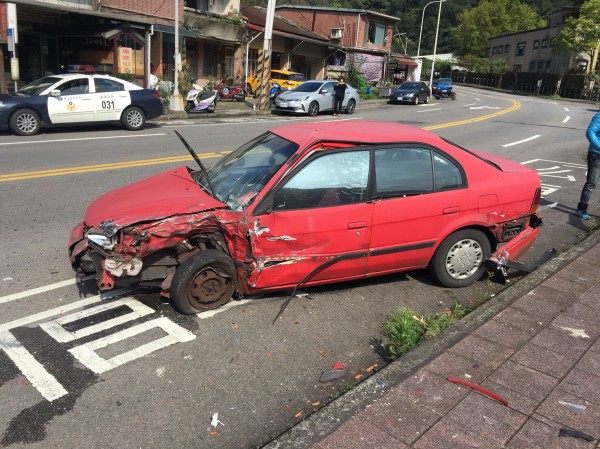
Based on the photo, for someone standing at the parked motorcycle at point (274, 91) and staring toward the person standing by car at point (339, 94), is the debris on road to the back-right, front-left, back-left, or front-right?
front-right

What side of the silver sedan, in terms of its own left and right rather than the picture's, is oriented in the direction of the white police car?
front

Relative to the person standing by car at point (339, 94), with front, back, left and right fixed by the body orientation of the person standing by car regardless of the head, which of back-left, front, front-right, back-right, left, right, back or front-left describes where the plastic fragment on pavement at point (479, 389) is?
front

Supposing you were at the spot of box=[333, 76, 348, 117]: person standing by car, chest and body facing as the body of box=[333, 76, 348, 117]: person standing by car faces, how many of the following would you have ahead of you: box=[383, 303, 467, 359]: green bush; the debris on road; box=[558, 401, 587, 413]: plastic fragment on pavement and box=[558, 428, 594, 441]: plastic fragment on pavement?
4

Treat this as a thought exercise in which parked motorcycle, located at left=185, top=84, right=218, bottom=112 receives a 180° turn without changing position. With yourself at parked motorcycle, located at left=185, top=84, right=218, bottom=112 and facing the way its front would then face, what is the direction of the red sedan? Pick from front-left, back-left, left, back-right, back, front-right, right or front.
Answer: back-right

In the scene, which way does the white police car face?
to the viewer's left

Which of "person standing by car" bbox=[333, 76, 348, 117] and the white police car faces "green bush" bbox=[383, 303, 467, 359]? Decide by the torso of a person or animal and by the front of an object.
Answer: the person standing by car

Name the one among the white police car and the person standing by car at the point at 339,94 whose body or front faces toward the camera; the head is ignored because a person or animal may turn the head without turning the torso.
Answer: the person standing by car

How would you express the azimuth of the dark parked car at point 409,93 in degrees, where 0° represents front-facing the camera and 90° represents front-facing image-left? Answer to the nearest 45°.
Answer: approximately 45°

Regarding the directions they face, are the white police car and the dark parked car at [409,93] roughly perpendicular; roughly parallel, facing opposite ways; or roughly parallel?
roughly parallel

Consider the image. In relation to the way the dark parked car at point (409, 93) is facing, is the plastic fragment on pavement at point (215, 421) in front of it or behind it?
in front

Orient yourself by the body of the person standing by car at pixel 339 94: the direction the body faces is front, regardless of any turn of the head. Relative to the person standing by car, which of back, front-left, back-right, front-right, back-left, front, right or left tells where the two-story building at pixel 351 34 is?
back

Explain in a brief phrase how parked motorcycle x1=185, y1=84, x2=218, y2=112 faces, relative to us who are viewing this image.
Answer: facing the viewer and to the left of the viewer

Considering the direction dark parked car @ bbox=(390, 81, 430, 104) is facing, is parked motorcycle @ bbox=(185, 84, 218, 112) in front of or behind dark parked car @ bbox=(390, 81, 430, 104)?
in front

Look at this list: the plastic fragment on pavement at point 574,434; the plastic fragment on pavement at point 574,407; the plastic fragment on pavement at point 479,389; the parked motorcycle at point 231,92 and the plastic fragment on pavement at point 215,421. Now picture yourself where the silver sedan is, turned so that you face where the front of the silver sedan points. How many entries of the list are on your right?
1

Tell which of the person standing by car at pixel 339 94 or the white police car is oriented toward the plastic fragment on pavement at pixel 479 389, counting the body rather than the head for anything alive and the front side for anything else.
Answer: the person standing by car

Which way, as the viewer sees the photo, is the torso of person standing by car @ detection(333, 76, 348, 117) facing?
toward the camera

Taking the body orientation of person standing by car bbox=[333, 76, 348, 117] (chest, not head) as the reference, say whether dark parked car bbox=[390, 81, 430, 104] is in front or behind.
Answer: behind

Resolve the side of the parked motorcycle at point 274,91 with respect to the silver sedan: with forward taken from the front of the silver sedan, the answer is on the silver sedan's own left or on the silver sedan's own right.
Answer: on the silver sedan's own right

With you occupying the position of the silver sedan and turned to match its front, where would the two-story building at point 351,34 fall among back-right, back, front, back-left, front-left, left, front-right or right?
back-right

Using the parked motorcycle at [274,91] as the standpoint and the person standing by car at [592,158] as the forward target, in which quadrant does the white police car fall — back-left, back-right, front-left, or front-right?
front-right
